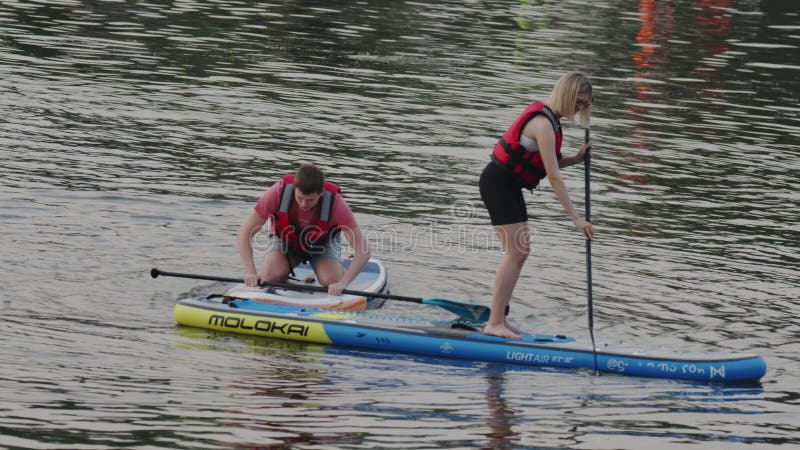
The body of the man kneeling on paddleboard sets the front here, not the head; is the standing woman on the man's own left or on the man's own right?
on the man's own left

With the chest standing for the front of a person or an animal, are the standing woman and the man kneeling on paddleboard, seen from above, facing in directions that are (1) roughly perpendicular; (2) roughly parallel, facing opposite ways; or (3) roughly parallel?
roughly perpendicular

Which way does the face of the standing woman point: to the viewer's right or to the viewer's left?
to the viewer's right

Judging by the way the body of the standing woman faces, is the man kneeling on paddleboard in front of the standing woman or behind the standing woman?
behind

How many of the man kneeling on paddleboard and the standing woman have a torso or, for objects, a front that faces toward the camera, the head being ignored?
1

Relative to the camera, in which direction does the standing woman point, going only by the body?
to the viewer's right

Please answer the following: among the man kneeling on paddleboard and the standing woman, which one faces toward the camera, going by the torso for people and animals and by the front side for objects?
the man kneeling on paddleboard

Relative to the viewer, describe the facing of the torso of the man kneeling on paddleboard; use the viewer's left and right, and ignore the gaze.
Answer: facing the viewer
